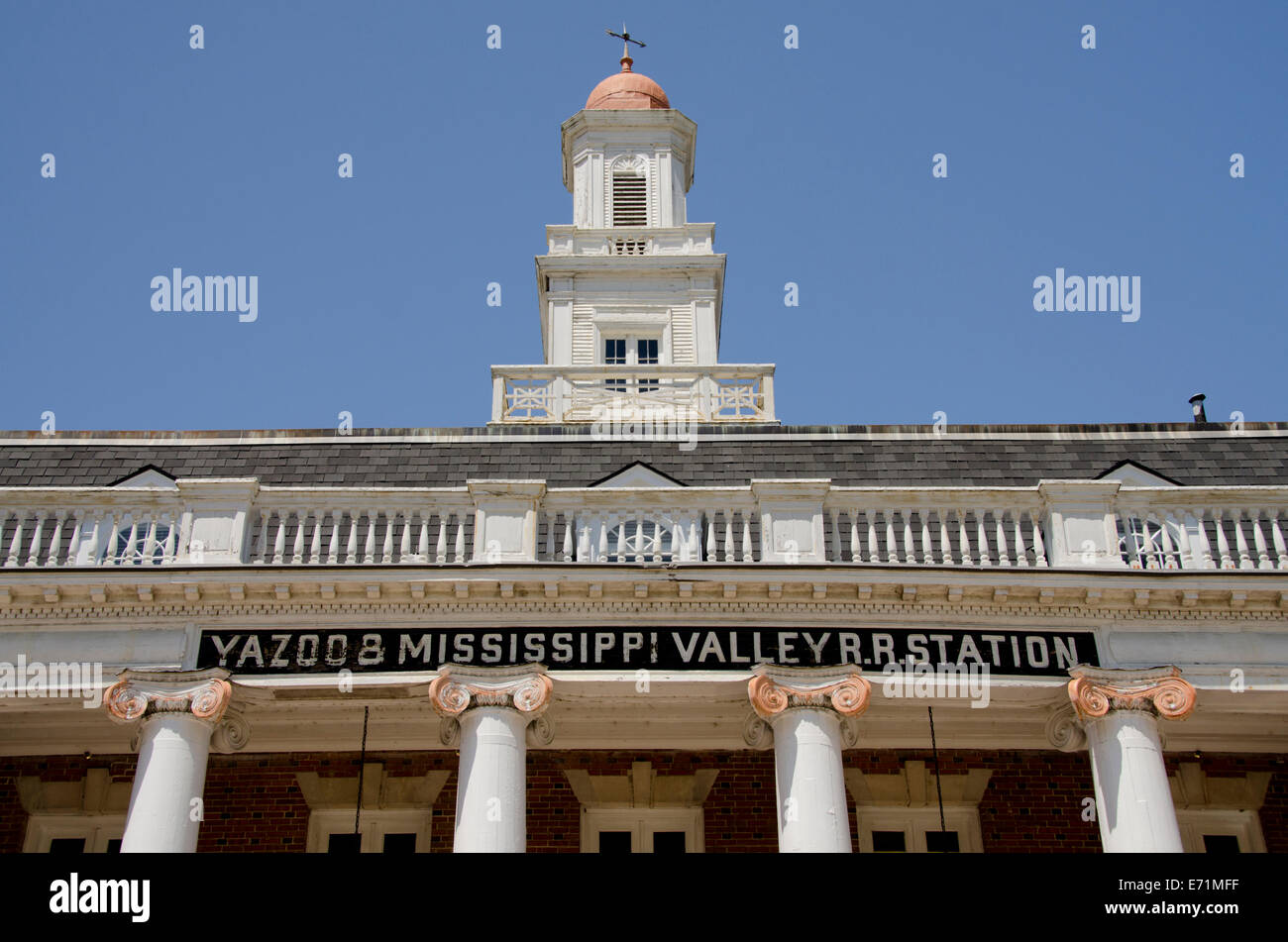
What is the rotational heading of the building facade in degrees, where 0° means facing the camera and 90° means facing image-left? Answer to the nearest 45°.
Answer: approximately 0°
